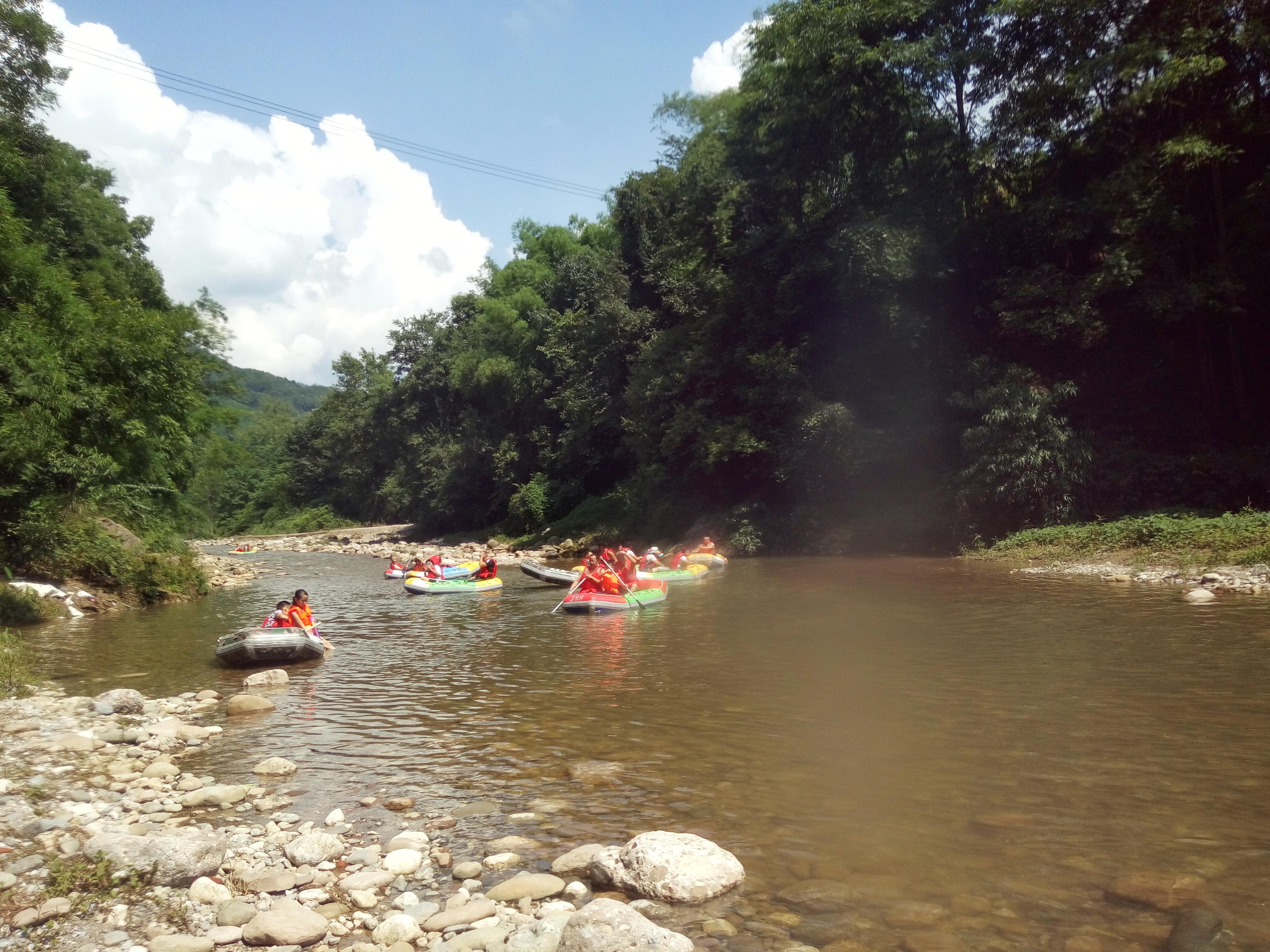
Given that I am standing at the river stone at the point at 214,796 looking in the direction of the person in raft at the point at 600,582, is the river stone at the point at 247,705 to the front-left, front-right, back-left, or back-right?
front-left

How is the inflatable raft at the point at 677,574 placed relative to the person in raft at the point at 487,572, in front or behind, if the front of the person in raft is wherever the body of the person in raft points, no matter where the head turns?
behind

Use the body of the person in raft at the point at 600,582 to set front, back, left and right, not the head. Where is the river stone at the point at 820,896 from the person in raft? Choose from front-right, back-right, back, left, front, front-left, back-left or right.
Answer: front-left

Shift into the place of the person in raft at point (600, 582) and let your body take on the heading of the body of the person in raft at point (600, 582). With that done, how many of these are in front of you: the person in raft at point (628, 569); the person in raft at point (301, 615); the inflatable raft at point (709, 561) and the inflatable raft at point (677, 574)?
1

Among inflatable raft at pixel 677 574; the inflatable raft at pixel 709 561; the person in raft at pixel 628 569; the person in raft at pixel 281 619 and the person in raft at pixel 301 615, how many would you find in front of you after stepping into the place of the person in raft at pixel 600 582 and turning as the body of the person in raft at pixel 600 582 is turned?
2

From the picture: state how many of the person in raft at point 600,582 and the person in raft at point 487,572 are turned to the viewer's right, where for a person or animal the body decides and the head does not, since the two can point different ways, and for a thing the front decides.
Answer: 0

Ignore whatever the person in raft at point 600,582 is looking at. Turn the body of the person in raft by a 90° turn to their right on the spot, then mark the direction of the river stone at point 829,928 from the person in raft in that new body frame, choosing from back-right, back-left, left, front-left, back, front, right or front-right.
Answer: back-left

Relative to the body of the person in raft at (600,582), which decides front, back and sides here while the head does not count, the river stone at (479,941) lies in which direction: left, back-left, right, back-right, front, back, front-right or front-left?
front-left

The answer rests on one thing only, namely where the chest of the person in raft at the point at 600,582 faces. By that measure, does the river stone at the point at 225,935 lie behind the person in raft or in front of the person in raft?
in front

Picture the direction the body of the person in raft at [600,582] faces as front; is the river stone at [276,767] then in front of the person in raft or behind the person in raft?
in front

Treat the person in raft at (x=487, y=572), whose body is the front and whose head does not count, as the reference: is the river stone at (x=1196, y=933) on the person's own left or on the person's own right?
on the person's own left

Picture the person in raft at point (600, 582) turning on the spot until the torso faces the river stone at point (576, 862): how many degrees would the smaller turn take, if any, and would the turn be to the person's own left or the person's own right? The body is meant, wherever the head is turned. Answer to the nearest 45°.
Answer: approximately 45° to the person's own left
